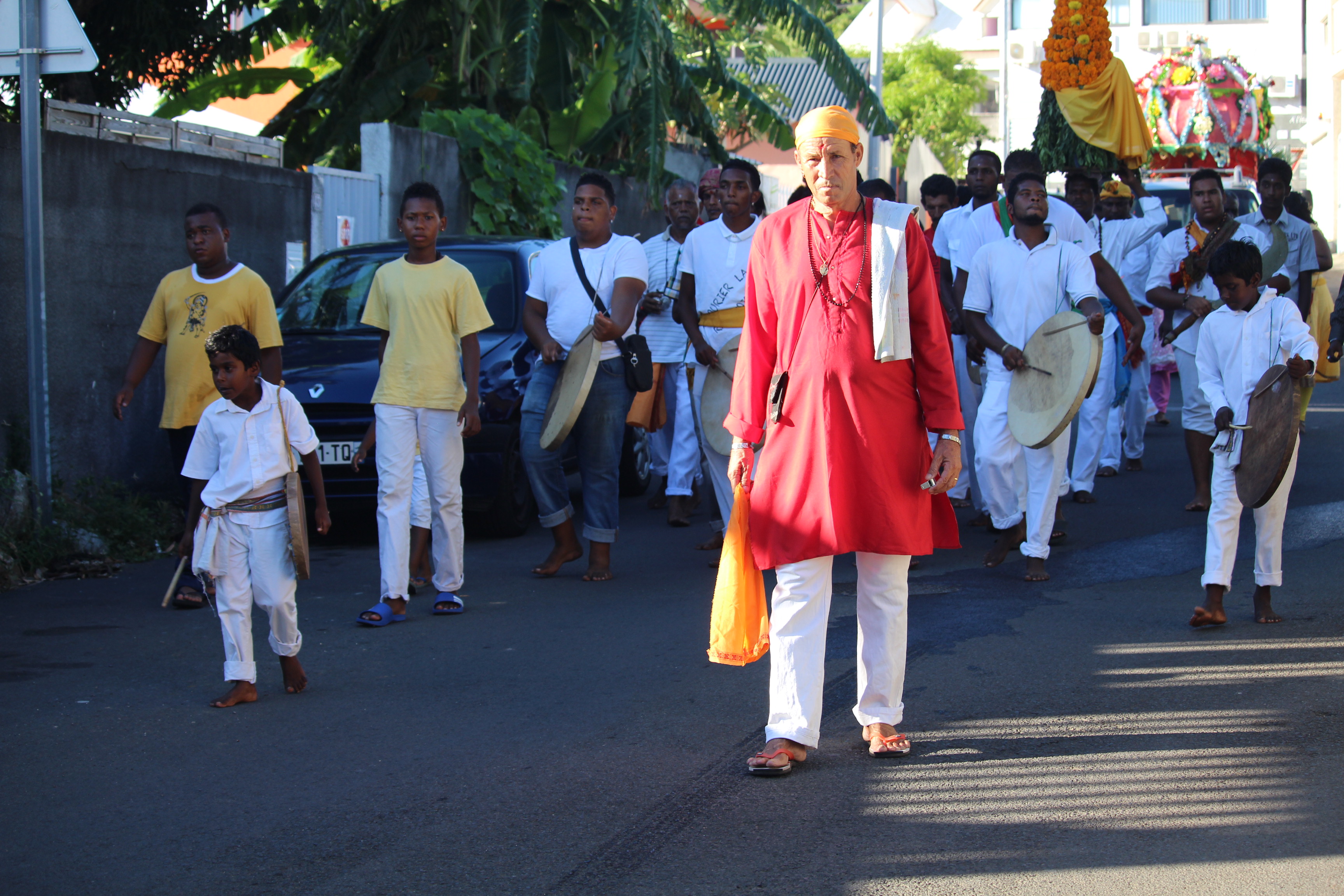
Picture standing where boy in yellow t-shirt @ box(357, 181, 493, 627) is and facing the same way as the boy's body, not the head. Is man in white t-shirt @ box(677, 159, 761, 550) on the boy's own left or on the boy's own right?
on the boy's own left

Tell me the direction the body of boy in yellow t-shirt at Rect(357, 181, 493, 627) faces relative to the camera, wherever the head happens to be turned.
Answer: toward the camera

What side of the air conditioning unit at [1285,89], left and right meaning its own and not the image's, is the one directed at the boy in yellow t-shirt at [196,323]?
front

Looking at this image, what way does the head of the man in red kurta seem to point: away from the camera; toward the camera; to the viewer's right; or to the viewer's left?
toward the camera

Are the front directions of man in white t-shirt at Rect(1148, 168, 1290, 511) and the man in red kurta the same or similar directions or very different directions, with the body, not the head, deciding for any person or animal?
same or similar directions

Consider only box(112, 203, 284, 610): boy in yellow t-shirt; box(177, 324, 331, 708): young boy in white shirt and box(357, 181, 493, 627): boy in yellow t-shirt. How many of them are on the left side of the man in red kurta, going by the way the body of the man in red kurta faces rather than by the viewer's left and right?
0

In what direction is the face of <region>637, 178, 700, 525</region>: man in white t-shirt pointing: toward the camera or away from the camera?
toward the camera

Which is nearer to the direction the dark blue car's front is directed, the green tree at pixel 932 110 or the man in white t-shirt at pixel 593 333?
the man in white t-shirt

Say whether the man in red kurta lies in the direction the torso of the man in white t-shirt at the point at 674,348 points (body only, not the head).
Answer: yes

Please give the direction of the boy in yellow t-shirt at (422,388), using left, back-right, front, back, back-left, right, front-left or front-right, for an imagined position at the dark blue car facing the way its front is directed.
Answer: front-left

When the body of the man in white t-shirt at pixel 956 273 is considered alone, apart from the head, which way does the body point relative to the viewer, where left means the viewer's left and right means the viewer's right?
facing the viewer

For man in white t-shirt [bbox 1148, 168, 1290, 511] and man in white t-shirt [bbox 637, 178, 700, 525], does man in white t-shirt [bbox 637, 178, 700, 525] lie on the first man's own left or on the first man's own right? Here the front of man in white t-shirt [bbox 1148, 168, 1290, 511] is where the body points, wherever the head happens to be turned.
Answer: on the first man's own right

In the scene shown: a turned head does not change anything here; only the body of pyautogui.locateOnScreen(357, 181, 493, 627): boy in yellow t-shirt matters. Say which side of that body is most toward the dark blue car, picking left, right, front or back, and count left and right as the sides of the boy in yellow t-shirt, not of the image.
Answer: back

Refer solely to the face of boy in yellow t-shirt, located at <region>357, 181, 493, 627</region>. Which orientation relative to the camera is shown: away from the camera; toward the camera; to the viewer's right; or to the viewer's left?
toward the camera

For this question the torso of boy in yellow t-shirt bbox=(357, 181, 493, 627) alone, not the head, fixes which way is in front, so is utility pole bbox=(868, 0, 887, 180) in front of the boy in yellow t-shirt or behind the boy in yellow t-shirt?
behind

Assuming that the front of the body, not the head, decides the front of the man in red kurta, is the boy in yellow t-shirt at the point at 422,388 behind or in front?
behind
